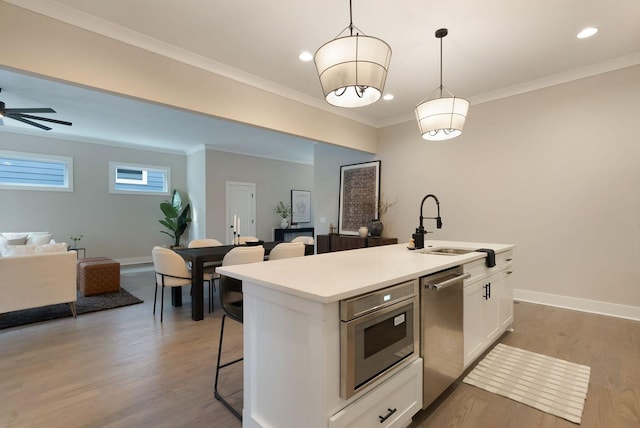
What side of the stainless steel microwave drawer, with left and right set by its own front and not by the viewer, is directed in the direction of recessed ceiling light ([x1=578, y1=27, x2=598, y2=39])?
left

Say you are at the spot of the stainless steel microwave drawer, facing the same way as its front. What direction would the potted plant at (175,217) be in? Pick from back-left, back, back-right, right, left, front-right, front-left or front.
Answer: back

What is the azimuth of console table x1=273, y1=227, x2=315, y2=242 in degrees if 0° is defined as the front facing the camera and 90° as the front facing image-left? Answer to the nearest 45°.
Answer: approximately 315°

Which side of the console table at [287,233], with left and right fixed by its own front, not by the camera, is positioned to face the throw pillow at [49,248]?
right

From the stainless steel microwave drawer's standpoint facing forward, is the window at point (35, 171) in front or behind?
behind

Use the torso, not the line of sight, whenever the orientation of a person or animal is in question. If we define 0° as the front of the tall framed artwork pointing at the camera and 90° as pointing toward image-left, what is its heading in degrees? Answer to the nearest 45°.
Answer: approximately 45°

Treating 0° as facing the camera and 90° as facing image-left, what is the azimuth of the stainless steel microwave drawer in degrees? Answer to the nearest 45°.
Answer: approximately 315°
